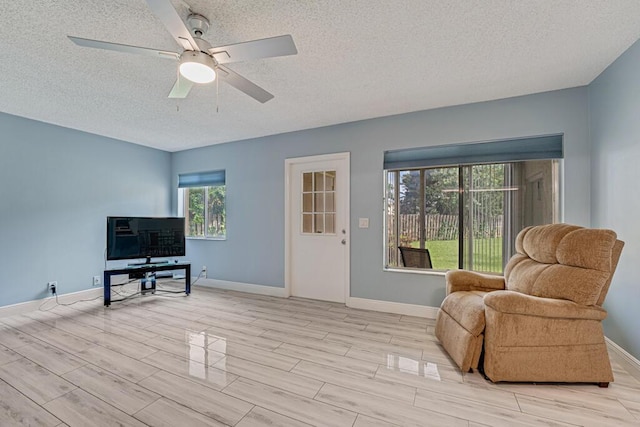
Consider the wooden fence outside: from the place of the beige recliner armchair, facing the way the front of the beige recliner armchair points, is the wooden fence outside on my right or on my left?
on my right

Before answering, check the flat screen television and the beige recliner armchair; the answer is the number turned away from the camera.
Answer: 0

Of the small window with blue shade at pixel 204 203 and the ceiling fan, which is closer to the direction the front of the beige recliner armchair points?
the ceiling fan

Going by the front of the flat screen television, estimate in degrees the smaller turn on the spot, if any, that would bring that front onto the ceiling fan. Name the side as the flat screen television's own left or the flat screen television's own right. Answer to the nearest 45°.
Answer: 0° — it already faces it

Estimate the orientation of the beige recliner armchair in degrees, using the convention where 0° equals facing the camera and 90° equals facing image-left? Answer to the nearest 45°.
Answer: approximately 45°

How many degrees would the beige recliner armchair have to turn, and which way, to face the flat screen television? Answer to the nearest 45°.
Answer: approximately 45° to its right

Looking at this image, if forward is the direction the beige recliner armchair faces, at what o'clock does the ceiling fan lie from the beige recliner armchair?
The ceiling fan is roughly at 12 o'clock from the beige recliner armchair.

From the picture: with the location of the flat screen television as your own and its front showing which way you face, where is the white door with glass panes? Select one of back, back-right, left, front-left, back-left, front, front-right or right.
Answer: front-left
